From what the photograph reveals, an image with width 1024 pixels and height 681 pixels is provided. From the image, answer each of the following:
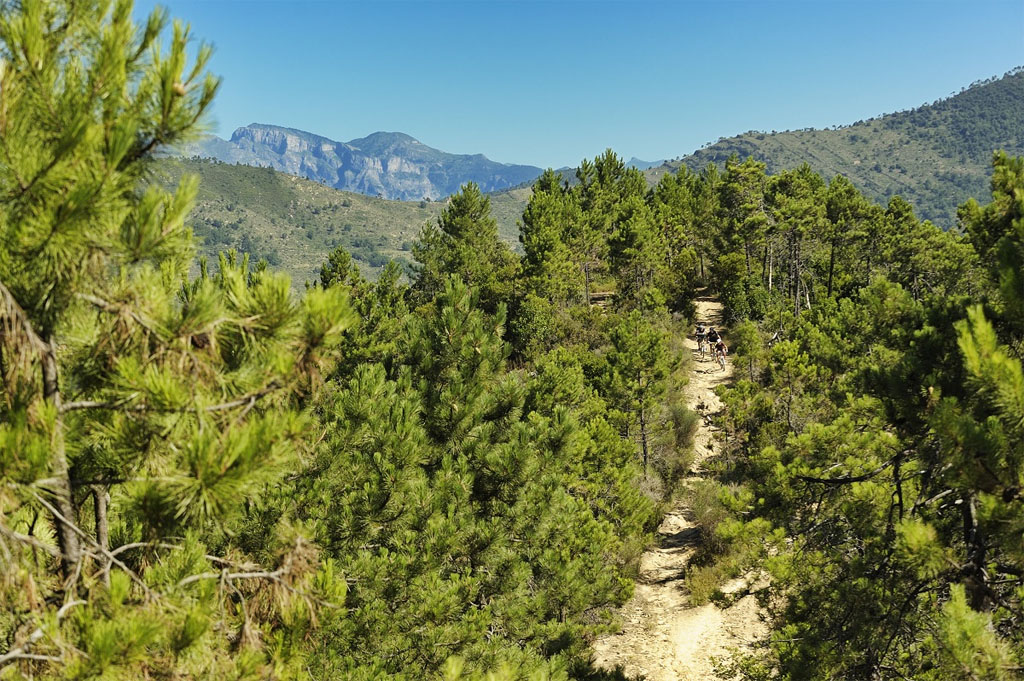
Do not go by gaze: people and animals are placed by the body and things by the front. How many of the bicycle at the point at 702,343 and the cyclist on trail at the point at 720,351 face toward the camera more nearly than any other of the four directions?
2

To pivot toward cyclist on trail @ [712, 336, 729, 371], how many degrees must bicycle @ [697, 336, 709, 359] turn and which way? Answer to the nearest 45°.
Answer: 0° — it already faces them

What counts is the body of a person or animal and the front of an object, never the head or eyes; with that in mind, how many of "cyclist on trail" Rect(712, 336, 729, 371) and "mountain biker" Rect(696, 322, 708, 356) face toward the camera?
2

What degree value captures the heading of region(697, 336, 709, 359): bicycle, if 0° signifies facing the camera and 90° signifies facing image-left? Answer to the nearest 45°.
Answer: approximately 0°
